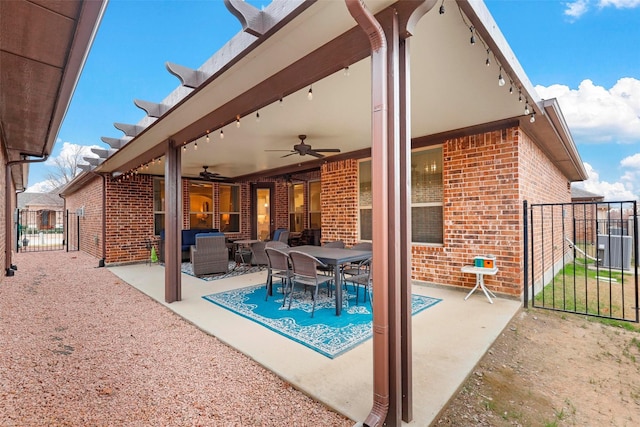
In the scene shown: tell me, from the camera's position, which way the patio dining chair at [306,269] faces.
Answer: facing away from the viewer and to the right of the viewer

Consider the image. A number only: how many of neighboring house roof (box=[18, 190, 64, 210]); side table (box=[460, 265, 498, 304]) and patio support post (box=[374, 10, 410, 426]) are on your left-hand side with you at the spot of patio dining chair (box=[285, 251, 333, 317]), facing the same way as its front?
1

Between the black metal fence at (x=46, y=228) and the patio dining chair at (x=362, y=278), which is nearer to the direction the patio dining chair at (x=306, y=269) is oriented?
the patio dining chair

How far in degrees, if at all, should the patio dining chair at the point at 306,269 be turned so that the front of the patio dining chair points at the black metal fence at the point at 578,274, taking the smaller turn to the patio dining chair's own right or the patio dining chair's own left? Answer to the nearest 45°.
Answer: approximately 45° to the patio dining chair's own right

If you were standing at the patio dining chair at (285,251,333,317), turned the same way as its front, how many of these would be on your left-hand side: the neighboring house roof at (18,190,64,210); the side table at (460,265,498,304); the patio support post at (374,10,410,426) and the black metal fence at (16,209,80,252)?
2

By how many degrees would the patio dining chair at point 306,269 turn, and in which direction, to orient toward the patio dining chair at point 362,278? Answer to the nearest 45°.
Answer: approximately 45° to its right

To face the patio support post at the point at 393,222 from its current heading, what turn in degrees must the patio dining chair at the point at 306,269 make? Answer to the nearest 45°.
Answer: approximately 135° to its right

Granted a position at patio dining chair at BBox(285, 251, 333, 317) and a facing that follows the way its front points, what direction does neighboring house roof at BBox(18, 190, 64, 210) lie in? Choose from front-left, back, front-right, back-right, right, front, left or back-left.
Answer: left

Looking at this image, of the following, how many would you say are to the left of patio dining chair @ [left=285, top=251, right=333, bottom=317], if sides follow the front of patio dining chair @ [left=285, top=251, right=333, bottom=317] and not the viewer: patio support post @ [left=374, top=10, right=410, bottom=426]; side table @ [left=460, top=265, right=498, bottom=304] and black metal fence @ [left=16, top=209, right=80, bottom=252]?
1

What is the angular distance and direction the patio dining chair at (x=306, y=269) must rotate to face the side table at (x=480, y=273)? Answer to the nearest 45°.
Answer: approximately 45° to its right

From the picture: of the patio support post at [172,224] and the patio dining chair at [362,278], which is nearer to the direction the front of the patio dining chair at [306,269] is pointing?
the patio dining chair

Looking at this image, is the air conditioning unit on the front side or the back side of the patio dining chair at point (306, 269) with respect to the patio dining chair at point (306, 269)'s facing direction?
on the front side

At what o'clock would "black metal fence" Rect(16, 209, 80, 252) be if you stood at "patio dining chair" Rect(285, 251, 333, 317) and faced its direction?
The black metal fence is roughly at 9 o'clock from the patio dining chair.

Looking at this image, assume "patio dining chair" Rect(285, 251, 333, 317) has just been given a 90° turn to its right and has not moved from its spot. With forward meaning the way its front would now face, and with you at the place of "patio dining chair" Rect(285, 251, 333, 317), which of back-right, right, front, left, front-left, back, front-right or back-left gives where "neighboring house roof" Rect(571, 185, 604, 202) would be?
left
